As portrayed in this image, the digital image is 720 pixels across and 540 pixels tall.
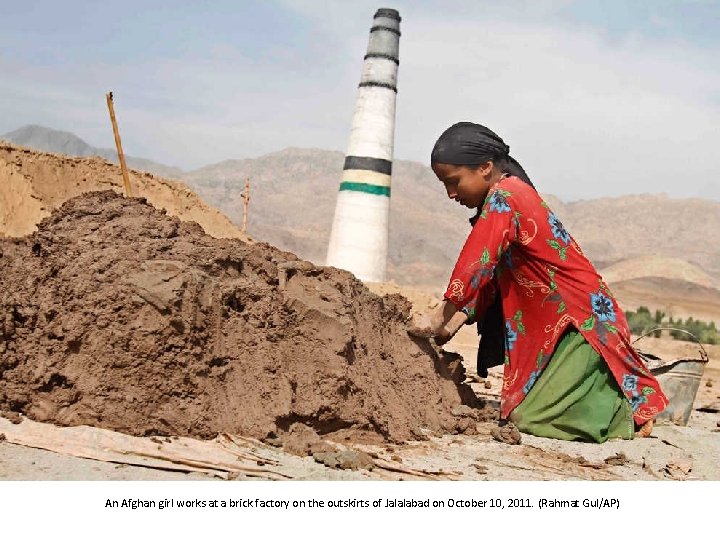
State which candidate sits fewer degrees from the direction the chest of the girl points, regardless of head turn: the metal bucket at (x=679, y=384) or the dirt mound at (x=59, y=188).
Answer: the dirt mound

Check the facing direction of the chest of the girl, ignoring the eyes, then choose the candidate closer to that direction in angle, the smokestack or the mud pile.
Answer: the mud pile

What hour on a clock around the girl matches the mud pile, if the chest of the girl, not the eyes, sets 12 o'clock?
The mud pile is roughly at 11 o'clock from the girl.

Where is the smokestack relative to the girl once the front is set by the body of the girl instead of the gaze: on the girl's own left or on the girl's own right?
on the girl's own right

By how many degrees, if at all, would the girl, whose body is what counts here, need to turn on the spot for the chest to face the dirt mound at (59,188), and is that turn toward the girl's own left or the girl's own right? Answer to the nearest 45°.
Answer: approximately 45° to the girl's own right

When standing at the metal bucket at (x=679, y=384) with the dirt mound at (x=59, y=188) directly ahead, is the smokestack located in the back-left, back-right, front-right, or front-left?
front-right

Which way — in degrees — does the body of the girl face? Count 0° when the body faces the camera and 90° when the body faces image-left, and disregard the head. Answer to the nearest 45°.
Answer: approximately 90°

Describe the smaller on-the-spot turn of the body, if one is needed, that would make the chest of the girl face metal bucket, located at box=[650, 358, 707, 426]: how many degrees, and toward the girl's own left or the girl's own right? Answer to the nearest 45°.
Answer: approximately 135° to the girl's own right

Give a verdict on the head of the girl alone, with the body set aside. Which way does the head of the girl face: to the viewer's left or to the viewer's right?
to the viewer's left

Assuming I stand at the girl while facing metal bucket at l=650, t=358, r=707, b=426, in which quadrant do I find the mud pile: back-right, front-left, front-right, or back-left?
back-left
